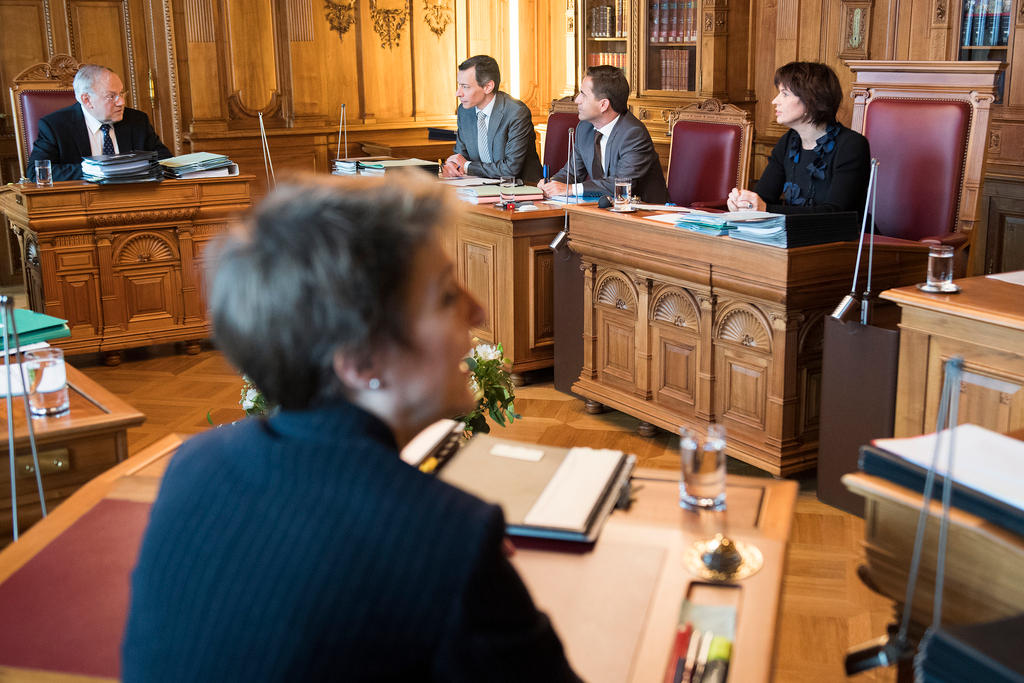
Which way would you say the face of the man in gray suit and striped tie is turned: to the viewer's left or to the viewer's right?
to the viewer's left

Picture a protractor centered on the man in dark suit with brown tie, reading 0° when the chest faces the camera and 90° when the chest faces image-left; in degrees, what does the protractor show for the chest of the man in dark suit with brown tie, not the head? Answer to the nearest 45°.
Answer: approximately 45°

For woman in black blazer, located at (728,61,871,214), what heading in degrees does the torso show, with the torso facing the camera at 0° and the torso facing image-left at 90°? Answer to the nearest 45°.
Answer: approximately 45°

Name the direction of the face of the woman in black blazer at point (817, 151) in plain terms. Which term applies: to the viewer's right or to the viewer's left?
to the viewer's left

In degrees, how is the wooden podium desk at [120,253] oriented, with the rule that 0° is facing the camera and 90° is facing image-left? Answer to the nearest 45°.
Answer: approximately 0°

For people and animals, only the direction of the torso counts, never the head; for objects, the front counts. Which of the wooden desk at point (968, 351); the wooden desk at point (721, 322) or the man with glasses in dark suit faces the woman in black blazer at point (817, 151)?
the man with glasses in dark suit
